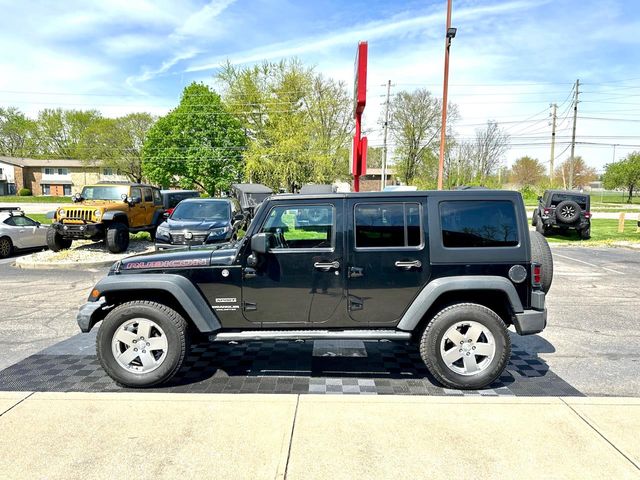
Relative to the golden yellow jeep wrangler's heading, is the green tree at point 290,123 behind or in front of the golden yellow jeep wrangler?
behind

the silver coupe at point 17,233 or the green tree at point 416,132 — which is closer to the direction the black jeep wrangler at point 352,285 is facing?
the silver coupe

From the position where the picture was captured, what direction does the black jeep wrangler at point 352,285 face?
facing to the left of the viewer

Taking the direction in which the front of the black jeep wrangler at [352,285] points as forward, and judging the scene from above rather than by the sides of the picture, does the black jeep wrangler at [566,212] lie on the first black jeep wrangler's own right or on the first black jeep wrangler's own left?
on the first black jeep wrangler's own right

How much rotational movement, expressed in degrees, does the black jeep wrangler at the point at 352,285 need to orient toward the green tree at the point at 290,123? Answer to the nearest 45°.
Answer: approximately 90° to its right

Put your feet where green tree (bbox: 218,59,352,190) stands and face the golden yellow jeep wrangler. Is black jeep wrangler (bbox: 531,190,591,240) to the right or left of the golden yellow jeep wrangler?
left

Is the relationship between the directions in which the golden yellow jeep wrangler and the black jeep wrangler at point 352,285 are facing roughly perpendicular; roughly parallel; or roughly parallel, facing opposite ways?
roughly perpendicular

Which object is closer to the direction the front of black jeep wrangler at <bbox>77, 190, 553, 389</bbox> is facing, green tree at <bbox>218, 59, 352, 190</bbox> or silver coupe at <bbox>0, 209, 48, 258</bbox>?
the silver coupe

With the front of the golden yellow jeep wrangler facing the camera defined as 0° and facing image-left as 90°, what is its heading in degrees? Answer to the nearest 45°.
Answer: approximately 45°

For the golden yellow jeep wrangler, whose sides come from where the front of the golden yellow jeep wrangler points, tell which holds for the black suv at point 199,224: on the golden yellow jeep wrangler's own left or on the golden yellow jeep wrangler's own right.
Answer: on the golden yellow jeep wrangler's own left

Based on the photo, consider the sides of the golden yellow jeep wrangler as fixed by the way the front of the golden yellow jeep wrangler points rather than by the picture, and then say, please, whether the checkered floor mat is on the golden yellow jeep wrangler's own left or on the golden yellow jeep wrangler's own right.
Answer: on the golden yellow jeep wrangler's own left

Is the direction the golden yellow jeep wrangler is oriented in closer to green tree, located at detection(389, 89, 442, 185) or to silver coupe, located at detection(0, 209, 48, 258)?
the silver coupe
